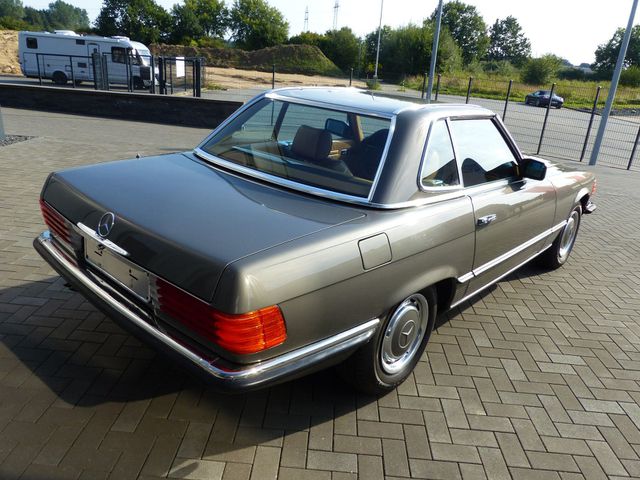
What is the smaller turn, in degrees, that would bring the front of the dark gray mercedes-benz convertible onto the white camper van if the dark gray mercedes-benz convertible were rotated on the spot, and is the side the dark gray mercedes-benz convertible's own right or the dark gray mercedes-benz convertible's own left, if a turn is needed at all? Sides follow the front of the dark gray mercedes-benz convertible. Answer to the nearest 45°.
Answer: approximately 90° to the dark gray mercedes-benz convertible's own left

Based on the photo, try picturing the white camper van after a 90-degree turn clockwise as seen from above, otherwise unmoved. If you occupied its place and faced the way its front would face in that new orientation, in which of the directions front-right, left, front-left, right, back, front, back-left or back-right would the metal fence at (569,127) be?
left

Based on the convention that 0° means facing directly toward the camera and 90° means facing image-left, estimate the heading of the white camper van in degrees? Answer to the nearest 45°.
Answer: approximately 315°

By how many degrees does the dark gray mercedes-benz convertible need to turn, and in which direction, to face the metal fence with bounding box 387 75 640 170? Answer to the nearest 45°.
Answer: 0° — it already faces it

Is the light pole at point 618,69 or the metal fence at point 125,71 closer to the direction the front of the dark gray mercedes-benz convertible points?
the light pole

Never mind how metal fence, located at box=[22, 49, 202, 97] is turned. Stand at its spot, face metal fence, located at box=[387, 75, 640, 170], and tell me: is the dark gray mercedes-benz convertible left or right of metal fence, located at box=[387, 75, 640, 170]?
right

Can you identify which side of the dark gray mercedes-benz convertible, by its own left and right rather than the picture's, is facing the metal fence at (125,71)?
left

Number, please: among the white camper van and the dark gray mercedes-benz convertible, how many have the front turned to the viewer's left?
0

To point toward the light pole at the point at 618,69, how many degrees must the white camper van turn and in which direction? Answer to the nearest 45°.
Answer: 0° — it already faces it

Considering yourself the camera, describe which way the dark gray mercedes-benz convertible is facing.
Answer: facing away from the viewer and to the right of the viewer
